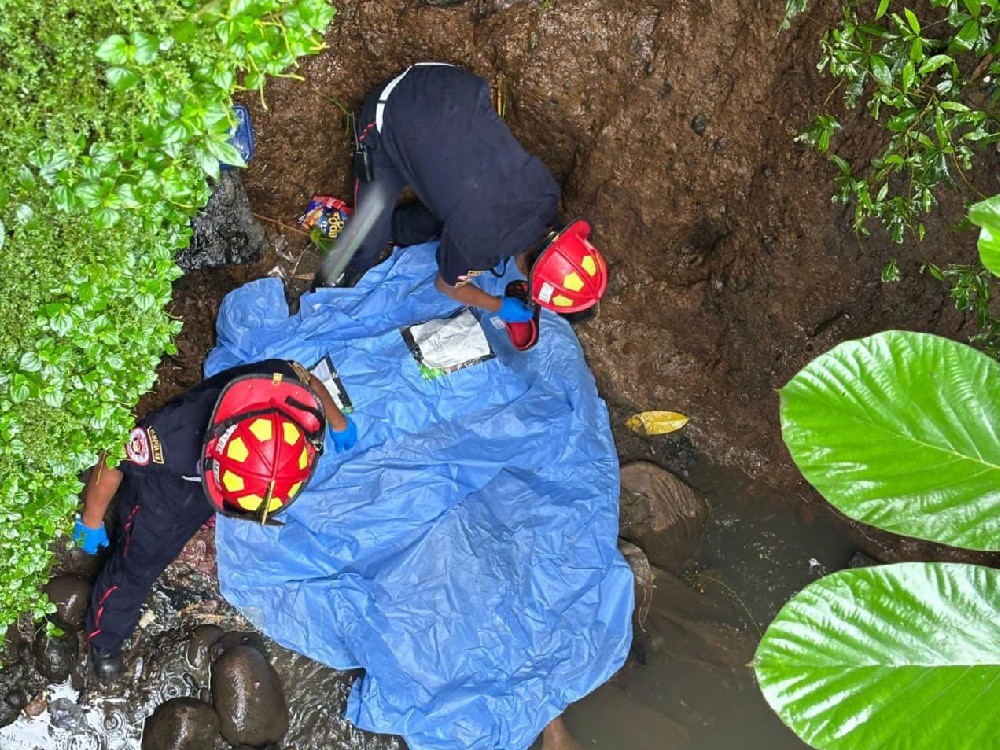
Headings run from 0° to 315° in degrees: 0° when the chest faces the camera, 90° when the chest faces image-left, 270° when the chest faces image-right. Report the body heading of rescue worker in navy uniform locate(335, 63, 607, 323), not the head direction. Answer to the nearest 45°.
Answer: approximately 315°
